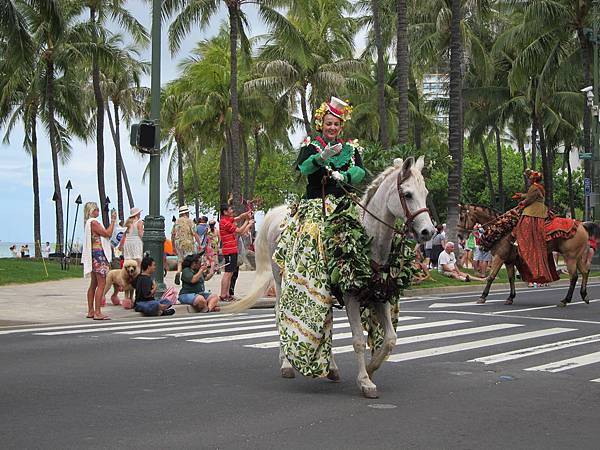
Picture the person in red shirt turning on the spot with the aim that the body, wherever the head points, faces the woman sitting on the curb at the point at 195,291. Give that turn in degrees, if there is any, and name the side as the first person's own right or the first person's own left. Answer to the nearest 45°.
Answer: approximately 90° to the first person's own right

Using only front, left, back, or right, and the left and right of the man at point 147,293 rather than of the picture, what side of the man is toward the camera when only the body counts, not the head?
right

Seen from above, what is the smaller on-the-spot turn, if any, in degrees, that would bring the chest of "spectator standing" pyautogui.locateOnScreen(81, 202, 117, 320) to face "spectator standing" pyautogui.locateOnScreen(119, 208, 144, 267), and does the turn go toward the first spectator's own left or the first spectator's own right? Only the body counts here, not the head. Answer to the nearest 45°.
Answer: approximately 90° to the first spectator's own left

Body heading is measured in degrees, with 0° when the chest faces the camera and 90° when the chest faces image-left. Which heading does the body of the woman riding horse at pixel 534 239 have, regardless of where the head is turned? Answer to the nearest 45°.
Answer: approximately 90°

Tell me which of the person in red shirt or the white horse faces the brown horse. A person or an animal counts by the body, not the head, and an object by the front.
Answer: the person in red shirt

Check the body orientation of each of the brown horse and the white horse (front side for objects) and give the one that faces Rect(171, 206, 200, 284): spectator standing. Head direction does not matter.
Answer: the brown horse

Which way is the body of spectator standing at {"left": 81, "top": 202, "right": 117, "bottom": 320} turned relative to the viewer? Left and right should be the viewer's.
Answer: facing to the right of the viewer

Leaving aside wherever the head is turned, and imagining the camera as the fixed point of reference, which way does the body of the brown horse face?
to the viewer's left

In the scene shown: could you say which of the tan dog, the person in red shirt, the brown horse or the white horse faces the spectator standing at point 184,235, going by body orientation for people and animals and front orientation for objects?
the brown horse

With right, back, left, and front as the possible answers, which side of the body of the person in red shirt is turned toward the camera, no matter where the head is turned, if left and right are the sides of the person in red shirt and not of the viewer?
right

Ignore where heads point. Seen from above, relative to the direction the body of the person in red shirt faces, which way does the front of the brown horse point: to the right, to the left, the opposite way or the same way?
the opposite way
